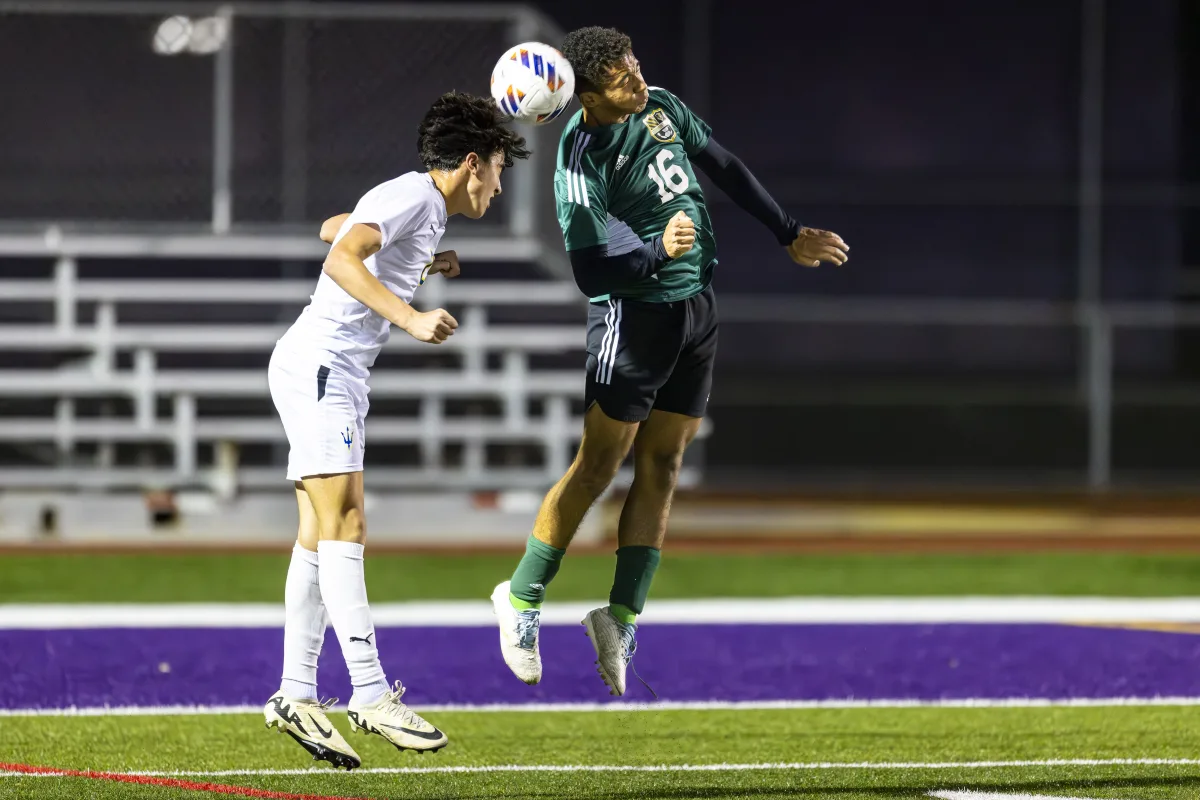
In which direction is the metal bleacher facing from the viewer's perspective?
toward the camera

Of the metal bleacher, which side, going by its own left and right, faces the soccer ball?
front
